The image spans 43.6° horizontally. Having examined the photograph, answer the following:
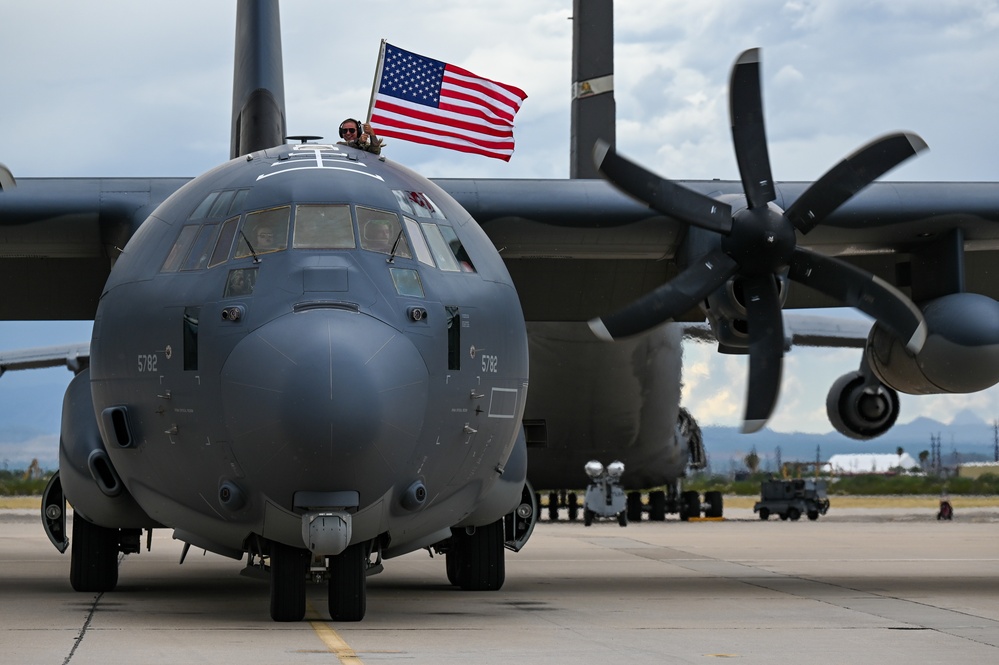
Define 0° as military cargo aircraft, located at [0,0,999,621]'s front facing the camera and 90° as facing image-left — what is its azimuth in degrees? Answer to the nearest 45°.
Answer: approximately 0°
